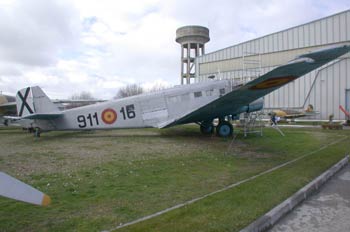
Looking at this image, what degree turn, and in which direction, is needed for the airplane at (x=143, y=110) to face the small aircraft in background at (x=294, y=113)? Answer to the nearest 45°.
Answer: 0° — it already faces it
